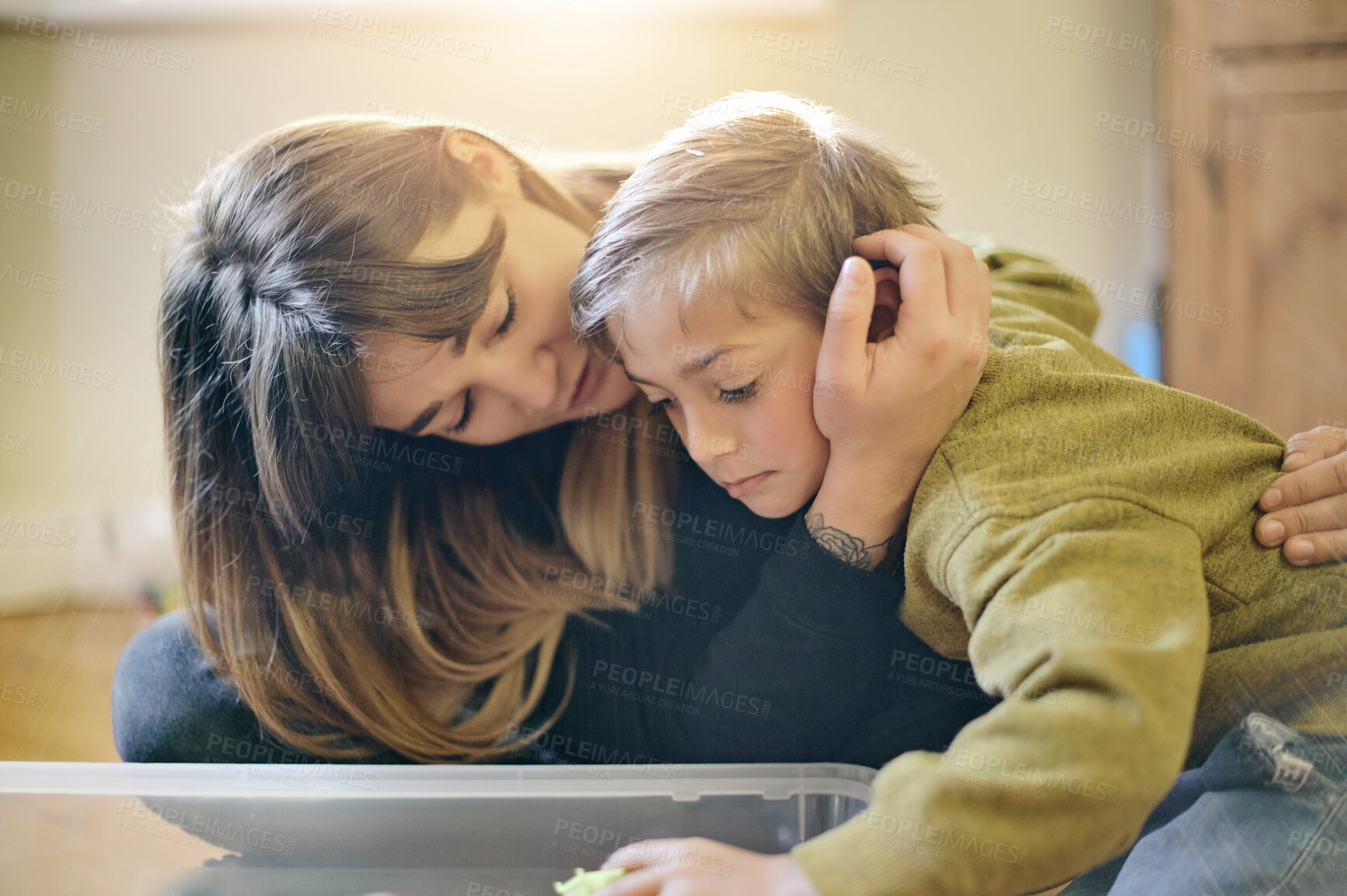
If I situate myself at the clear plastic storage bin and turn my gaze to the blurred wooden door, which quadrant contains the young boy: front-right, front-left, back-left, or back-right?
front-right

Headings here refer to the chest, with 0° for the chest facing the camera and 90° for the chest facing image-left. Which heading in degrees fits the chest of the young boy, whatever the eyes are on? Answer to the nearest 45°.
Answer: approximately 45°

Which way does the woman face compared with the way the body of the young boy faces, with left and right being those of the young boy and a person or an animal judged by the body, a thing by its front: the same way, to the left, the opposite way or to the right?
to the left

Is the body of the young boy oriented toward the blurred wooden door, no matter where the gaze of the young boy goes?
no

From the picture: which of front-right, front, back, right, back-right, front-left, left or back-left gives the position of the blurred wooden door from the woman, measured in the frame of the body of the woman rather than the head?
left

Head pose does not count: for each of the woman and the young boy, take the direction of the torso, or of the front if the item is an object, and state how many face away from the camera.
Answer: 0

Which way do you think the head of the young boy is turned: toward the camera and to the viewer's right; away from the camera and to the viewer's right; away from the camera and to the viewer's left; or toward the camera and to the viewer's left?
toward the camera and to the viewer's left

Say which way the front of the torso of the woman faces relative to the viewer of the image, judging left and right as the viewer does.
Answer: facing the viewer and to the right of the viewer

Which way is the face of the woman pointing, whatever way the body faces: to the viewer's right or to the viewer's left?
to the viewer's right

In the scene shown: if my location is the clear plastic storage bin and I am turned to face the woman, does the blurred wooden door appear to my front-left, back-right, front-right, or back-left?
front-right
